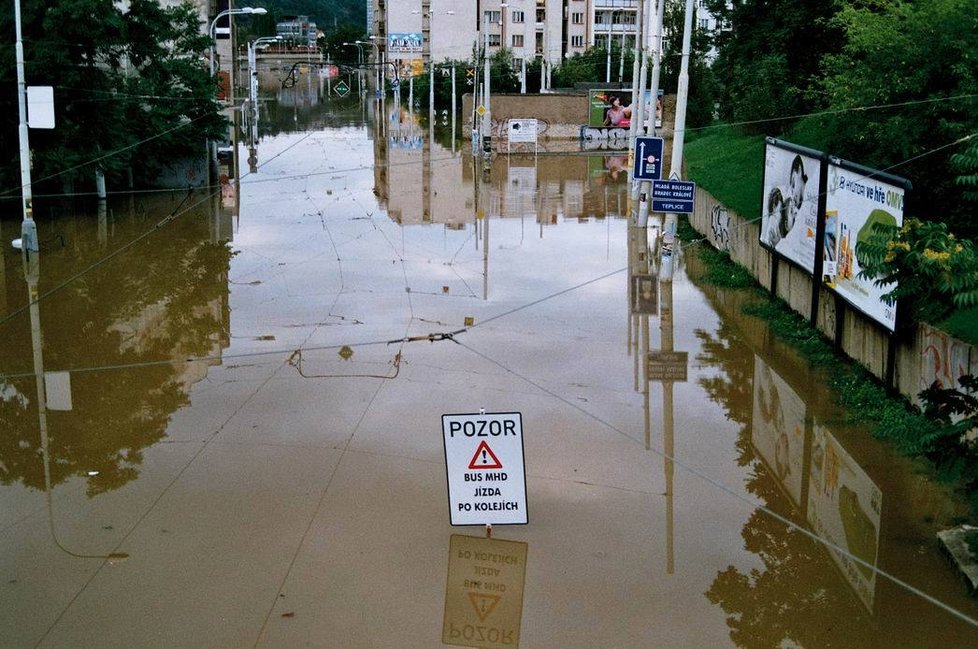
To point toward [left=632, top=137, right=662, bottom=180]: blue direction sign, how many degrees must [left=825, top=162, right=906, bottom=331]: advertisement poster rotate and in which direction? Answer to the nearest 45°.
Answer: approximately 90° to its right

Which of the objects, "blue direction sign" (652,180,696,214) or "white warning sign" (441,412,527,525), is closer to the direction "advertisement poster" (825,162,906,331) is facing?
the white warning sign

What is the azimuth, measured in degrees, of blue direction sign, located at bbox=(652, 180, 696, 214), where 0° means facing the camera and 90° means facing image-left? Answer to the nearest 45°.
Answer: approximately 0°

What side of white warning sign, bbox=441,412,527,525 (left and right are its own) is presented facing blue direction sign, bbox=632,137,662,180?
back

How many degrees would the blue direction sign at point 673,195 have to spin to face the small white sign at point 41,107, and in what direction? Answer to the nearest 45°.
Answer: approximately 90° to its right

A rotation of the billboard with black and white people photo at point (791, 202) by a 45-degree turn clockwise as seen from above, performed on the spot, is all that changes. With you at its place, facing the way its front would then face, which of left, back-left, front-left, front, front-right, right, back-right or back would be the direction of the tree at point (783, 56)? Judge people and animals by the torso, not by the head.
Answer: right

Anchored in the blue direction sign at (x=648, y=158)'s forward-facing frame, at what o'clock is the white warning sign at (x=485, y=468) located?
The white warning sign is roughly at 12 o'clock from the blue direction sign.
